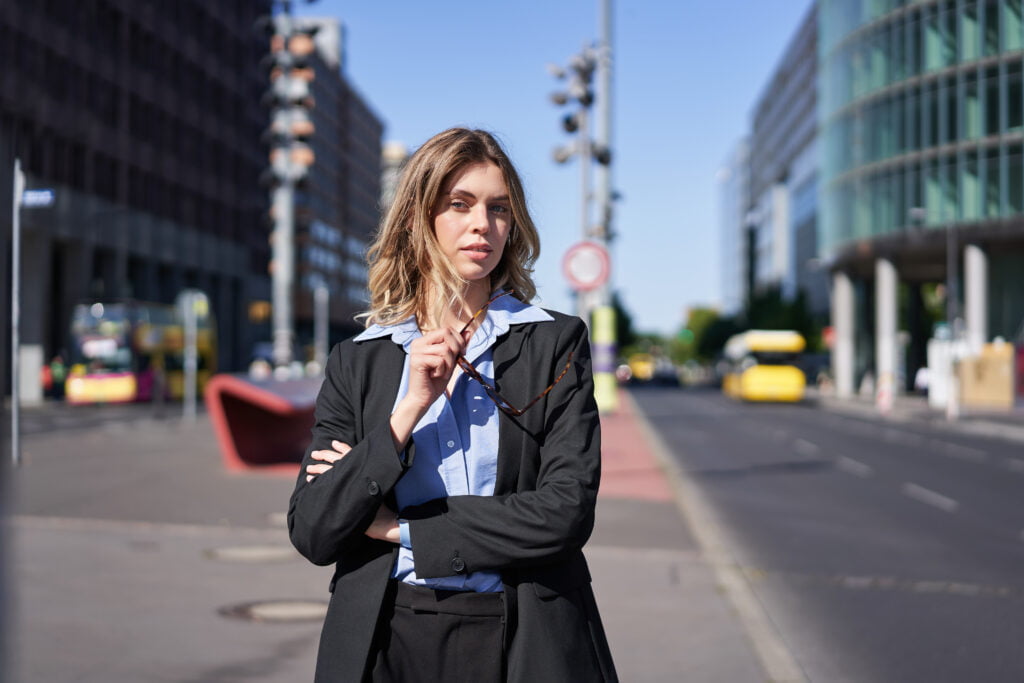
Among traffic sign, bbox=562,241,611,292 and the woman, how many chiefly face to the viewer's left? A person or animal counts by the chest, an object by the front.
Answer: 0

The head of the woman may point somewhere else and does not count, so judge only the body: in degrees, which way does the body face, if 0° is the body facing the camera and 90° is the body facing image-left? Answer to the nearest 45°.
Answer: approximately 0°

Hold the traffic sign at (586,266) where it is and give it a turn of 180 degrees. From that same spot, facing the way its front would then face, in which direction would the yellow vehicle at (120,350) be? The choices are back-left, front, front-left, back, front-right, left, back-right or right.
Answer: front-left
